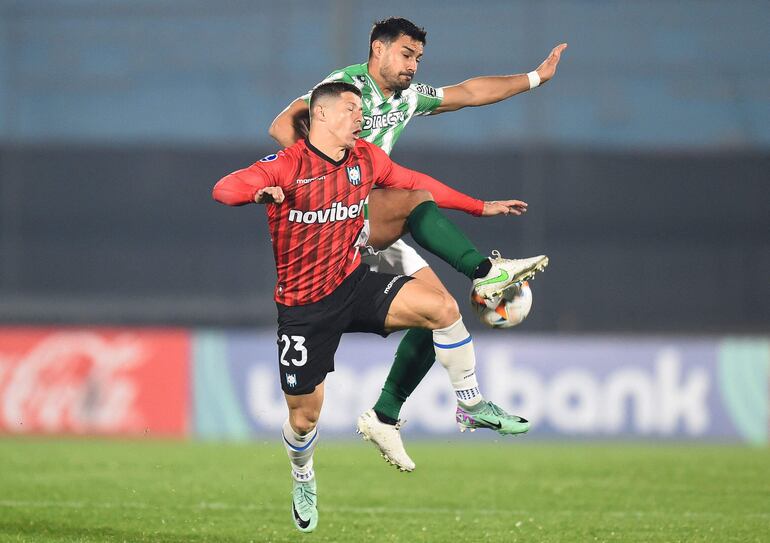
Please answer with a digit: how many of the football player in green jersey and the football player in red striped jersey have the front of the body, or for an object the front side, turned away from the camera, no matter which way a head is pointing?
0

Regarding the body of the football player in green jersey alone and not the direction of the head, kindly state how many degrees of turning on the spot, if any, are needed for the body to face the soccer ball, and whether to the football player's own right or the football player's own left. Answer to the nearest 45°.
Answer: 0° — they already face it

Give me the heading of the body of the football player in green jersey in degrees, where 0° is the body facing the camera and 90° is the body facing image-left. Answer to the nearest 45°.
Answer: approximately 315°

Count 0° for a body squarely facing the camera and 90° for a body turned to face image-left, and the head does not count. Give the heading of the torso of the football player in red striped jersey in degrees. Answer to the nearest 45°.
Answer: approximately 315°

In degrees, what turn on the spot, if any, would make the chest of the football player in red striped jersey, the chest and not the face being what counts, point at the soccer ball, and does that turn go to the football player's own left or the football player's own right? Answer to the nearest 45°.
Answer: approximately 45° to the football player's own left

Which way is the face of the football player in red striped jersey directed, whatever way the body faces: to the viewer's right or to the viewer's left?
to the viewer's right
